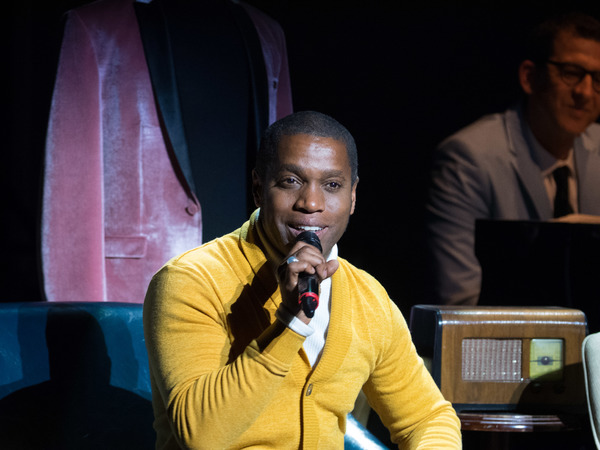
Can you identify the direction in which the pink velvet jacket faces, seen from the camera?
facing the viewer and to the right of the viewer

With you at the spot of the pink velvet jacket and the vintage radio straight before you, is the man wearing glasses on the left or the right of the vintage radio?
left

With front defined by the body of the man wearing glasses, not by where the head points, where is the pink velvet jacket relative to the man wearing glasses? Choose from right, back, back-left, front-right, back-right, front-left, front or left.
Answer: right

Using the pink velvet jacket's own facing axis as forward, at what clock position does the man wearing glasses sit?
The man wearing glasses is roughly at 10 o'clock from the pink velvet jacket.

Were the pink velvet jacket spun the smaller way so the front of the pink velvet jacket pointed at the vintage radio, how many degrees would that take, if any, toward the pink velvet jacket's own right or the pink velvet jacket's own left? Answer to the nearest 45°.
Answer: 0° — it already faces it

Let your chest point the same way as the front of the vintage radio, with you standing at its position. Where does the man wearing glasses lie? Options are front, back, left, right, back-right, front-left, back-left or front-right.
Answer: back

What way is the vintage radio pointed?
toward the camera

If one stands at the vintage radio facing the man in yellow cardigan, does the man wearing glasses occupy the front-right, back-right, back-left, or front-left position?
back-right

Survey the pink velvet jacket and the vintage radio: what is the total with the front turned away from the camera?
0

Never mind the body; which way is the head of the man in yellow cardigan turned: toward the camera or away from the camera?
toward the camera

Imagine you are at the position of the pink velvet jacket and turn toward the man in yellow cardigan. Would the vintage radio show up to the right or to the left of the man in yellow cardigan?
left

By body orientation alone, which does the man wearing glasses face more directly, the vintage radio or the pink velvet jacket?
the vintage radio
